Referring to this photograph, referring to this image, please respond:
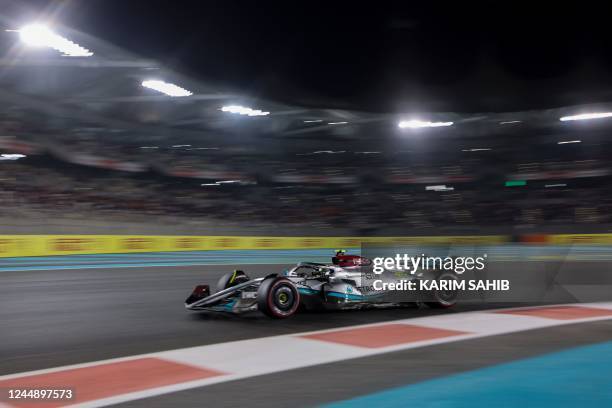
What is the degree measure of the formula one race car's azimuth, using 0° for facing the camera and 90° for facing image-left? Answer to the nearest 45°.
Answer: approximately 45°

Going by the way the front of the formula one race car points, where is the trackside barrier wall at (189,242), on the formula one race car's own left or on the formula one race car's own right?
on the formula one race car's own right

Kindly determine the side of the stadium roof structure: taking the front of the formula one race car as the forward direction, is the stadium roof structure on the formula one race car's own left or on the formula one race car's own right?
on the formula one race car's own right
